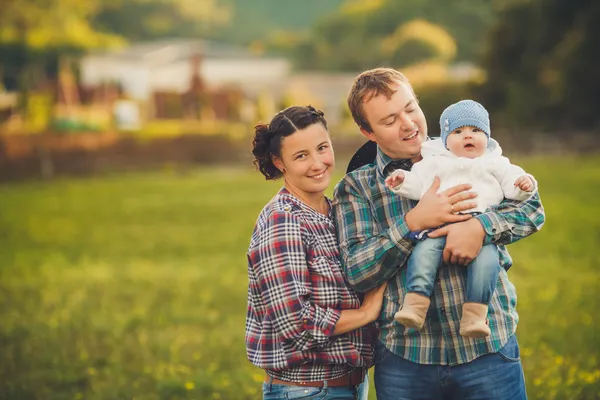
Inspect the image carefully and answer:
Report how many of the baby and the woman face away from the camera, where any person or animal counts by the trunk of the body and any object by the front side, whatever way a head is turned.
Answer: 0

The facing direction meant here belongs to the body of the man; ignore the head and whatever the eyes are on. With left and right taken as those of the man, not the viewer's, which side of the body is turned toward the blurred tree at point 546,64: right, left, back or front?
back

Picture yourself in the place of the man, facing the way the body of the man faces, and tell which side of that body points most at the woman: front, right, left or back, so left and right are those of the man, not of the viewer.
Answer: right

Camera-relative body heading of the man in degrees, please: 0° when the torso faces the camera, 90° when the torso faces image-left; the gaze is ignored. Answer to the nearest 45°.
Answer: approximately 0°

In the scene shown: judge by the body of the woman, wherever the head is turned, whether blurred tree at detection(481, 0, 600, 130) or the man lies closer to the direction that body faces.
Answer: the man

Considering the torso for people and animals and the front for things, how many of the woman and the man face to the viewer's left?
0

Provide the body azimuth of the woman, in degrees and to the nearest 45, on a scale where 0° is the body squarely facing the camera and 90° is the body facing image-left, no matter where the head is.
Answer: approximately 315°

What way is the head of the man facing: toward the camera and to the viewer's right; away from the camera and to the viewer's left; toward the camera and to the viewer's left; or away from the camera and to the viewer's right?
toward the camera and to the viewer's right

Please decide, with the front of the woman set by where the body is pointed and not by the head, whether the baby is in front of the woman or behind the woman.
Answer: in front
